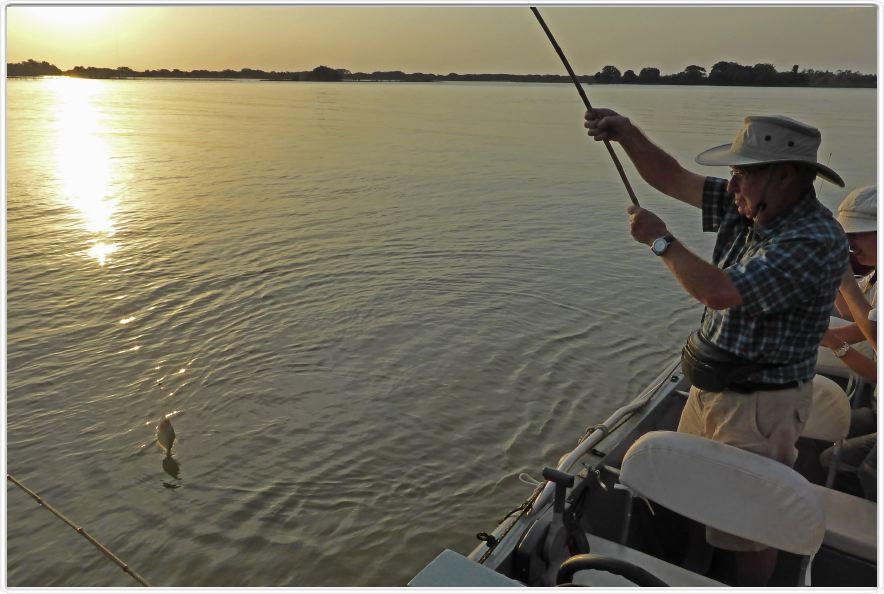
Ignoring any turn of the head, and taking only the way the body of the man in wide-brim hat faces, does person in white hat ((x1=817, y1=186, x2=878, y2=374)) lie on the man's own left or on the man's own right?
on the man's own right

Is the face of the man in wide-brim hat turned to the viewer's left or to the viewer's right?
to the viewer's left

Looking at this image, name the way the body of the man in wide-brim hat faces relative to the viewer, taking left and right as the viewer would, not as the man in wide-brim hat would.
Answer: facing to the left of the viewer
